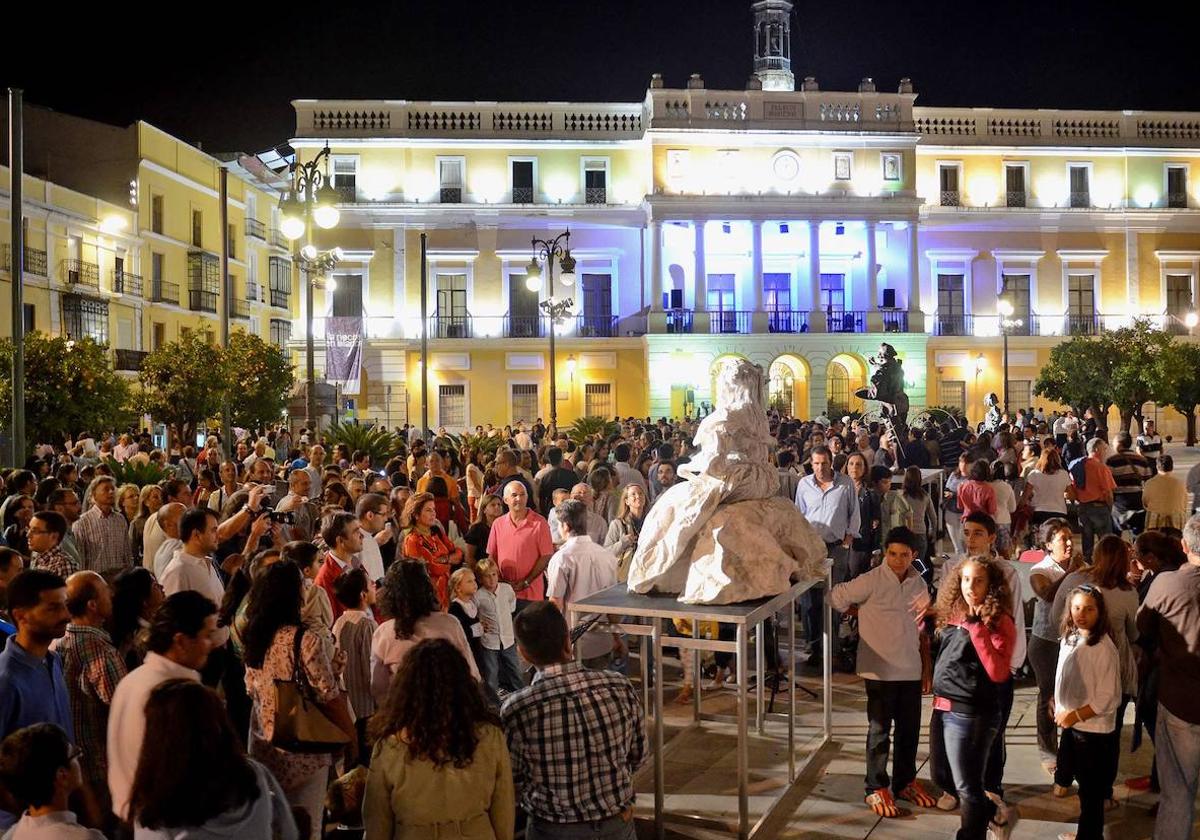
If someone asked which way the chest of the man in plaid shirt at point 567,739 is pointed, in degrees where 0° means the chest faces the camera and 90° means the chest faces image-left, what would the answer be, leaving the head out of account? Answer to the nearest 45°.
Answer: approximately 180°

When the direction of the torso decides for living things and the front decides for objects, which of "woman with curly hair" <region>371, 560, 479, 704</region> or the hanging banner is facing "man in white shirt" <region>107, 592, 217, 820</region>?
the hanging banner

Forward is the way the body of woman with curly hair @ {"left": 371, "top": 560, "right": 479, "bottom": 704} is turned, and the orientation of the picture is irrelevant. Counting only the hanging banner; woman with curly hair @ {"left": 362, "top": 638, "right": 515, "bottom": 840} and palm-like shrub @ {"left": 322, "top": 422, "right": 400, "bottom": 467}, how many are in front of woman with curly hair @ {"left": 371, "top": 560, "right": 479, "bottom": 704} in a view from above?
2

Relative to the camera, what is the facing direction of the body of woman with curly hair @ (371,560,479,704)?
away from the camera

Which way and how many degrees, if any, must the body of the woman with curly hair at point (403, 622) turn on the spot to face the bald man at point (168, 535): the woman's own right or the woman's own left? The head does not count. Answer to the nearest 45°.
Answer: approximately 45° to the woman's own left

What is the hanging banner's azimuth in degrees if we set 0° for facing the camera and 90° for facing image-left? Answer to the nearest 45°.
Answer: approximately 0°

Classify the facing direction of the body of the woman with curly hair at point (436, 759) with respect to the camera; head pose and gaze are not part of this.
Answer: away from the camera

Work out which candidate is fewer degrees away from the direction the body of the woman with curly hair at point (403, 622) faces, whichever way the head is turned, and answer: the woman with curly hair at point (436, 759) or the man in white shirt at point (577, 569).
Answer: the man in white shirt

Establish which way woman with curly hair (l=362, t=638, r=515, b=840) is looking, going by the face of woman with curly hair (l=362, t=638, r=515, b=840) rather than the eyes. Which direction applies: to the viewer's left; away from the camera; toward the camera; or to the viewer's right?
away from the camera
